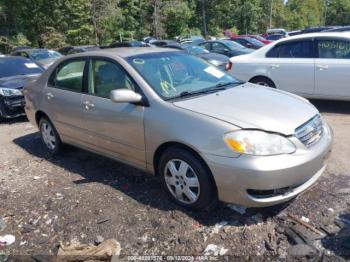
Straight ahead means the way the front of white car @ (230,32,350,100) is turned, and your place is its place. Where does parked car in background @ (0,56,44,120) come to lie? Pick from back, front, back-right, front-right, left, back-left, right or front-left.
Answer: back

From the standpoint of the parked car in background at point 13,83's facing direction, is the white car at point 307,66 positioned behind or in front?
in front

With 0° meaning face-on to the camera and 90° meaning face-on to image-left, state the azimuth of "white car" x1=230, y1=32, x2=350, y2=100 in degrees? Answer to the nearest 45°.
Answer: approximately 270°

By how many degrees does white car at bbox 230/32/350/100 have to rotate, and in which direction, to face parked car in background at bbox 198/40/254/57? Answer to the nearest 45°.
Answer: approximately 90° to its left

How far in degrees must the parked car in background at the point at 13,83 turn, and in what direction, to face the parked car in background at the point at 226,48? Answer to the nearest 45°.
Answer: approximately 90° to its left

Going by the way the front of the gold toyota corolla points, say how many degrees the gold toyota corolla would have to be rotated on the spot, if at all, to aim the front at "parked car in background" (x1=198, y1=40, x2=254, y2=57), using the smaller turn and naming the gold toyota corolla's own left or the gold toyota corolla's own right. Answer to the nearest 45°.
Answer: approximately 135° to the gold toyota corolla's own left

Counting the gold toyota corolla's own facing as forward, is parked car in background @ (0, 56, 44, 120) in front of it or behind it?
behind

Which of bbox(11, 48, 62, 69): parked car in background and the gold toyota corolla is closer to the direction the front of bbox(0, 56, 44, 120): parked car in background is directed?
the gold toyota corolla
